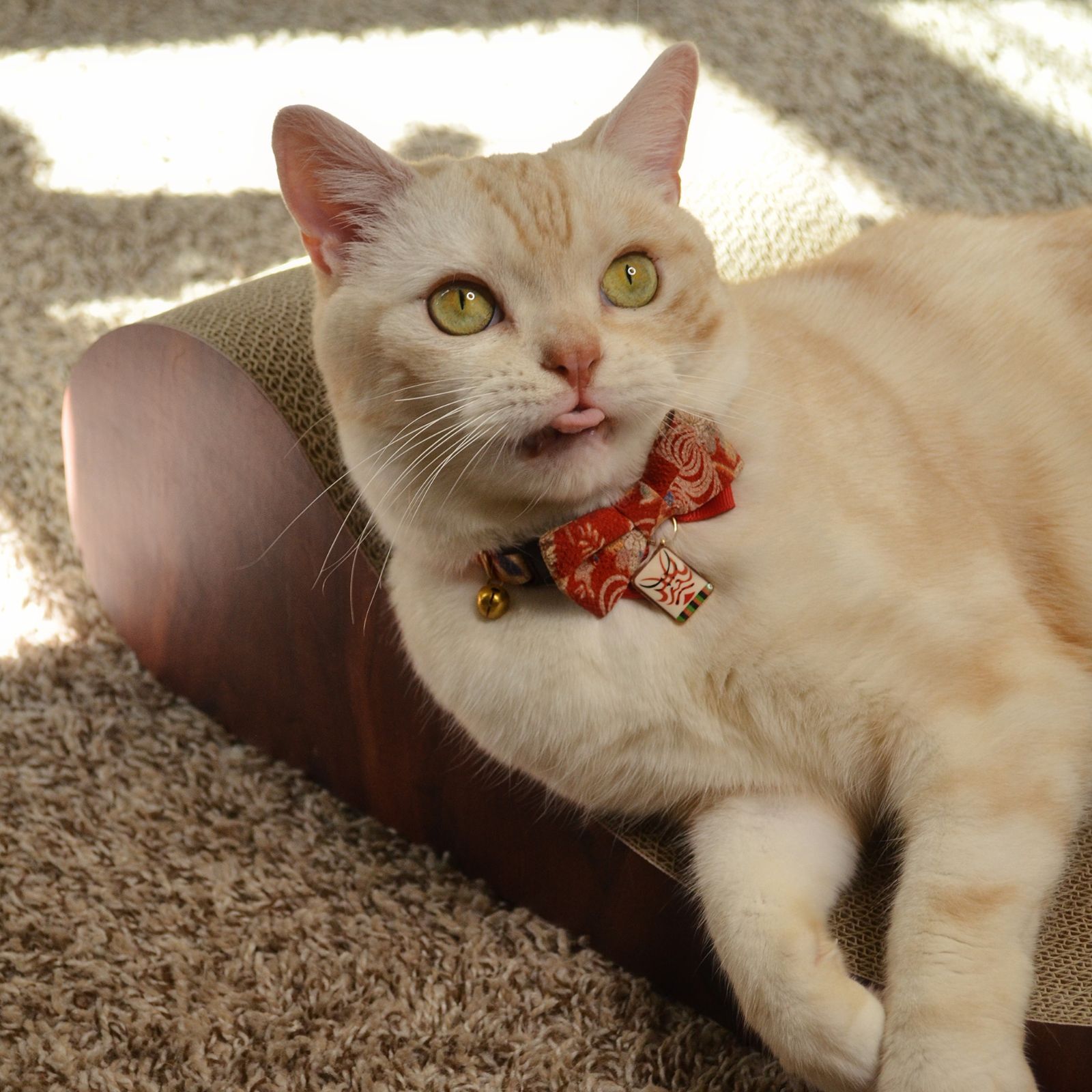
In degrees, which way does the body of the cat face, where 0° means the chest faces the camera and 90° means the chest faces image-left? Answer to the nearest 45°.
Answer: approximately 45°
